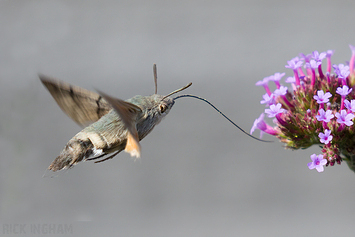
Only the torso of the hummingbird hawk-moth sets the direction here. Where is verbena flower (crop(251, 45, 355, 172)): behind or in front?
in front

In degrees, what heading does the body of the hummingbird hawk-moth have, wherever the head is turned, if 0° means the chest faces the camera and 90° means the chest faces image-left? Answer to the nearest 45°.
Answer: approximately 270°
